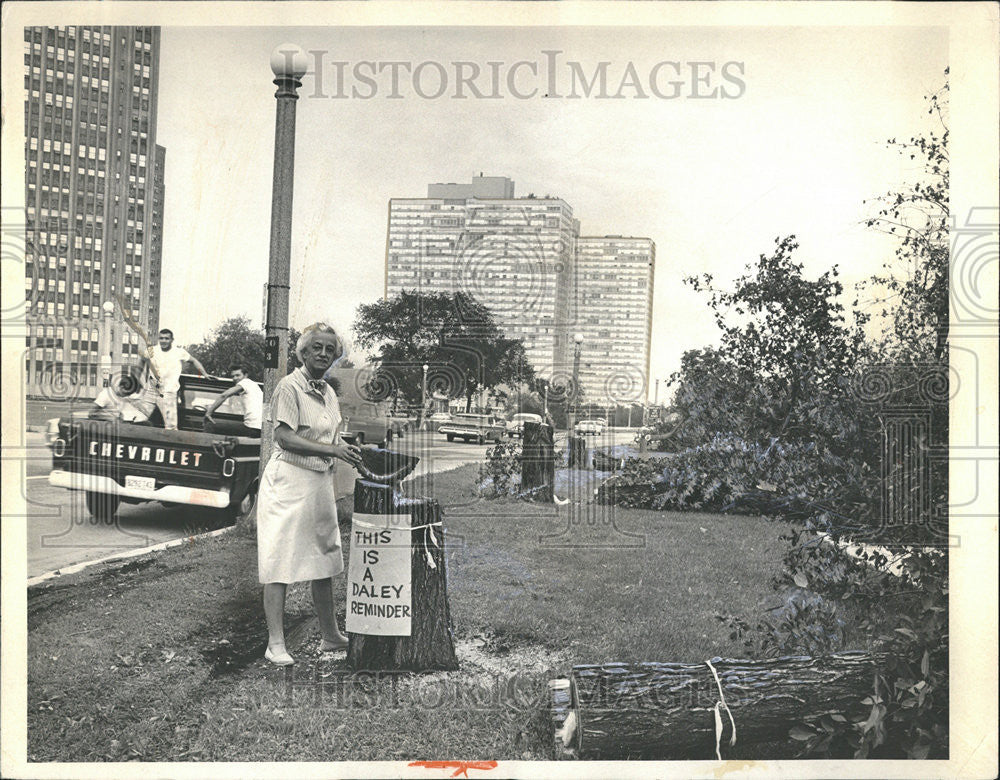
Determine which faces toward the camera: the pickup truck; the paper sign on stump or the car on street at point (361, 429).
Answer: the paper sign on stump

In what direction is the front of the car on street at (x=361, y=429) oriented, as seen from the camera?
facing away from the viewer and to the right of the viewer

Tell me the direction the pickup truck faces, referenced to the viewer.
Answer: facing away from the viewer and to the right of the viewer

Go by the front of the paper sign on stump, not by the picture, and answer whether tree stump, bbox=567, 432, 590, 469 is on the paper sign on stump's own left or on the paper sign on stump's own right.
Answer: on the paper sign on stump's own left

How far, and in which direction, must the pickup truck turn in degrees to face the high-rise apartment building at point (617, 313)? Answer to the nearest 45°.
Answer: approximately 45° to its right

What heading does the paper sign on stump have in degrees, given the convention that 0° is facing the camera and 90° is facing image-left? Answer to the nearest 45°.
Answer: approximately 0°

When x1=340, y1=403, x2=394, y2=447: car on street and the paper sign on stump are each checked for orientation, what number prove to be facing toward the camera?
1

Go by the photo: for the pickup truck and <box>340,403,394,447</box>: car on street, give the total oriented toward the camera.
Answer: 0

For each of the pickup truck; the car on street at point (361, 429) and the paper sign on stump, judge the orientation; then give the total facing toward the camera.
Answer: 1
